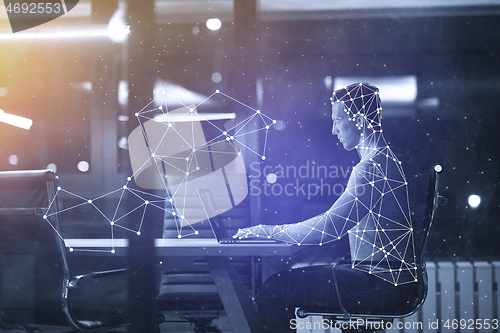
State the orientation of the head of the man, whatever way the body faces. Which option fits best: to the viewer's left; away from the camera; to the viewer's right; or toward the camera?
to the viewer's left

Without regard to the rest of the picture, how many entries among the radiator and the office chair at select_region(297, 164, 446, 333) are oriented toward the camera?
1

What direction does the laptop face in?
to the viewer's right

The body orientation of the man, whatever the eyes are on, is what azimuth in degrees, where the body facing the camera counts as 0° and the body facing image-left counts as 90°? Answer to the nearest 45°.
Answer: approximately 90°

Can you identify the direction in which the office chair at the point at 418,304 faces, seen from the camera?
facing to the left of the viewer
